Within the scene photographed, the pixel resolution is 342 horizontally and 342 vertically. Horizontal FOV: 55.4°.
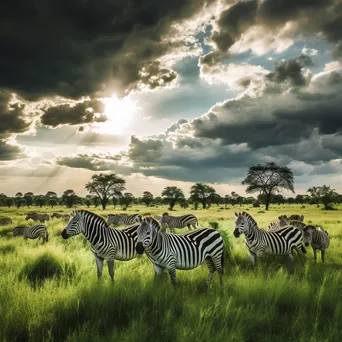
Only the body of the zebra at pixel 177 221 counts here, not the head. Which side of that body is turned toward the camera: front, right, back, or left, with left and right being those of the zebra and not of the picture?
left

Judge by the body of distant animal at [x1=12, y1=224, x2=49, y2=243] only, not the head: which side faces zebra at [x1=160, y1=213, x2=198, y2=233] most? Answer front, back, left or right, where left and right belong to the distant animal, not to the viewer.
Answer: back

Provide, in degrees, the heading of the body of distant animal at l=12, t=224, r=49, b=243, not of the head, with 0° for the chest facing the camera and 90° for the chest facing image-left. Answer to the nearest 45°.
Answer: approximately 90°

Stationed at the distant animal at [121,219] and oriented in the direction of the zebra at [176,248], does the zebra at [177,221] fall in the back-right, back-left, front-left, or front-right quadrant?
front-left
